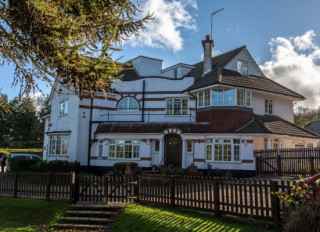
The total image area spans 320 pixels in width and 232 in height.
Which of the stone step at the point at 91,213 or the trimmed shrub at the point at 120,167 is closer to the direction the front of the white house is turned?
the stone step

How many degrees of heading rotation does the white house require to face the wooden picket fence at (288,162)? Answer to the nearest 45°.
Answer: approximately 45° to its left

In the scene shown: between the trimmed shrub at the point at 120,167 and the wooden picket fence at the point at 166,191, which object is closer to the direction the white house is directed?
the wooden picket fence

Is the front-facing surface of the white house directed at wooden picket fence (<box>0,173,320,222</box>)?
yes

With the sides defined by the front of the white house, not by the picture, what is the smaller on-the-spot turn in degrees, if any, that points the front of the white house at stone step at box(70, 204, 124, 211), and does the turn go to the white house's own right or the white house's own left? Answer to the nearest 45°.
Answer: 0° — it already faces it

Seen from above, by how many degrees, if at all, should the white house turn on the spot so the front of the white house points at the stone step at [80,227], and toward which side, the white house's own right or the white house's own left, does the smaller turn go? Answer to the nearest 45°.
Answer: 0° — it already faces it

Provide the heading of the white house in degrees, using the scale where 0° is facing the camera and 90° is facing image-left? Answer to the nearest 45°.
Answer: approximately 0°
